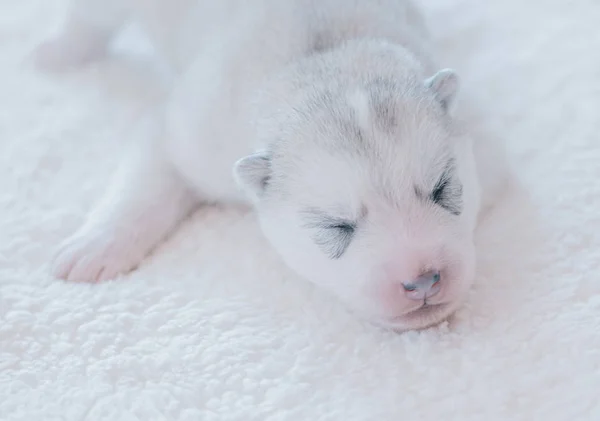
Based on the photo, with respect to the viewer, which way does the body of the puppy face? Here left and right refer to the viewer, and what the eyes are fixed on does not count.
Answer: facing the viewer and to the right of the viewer
